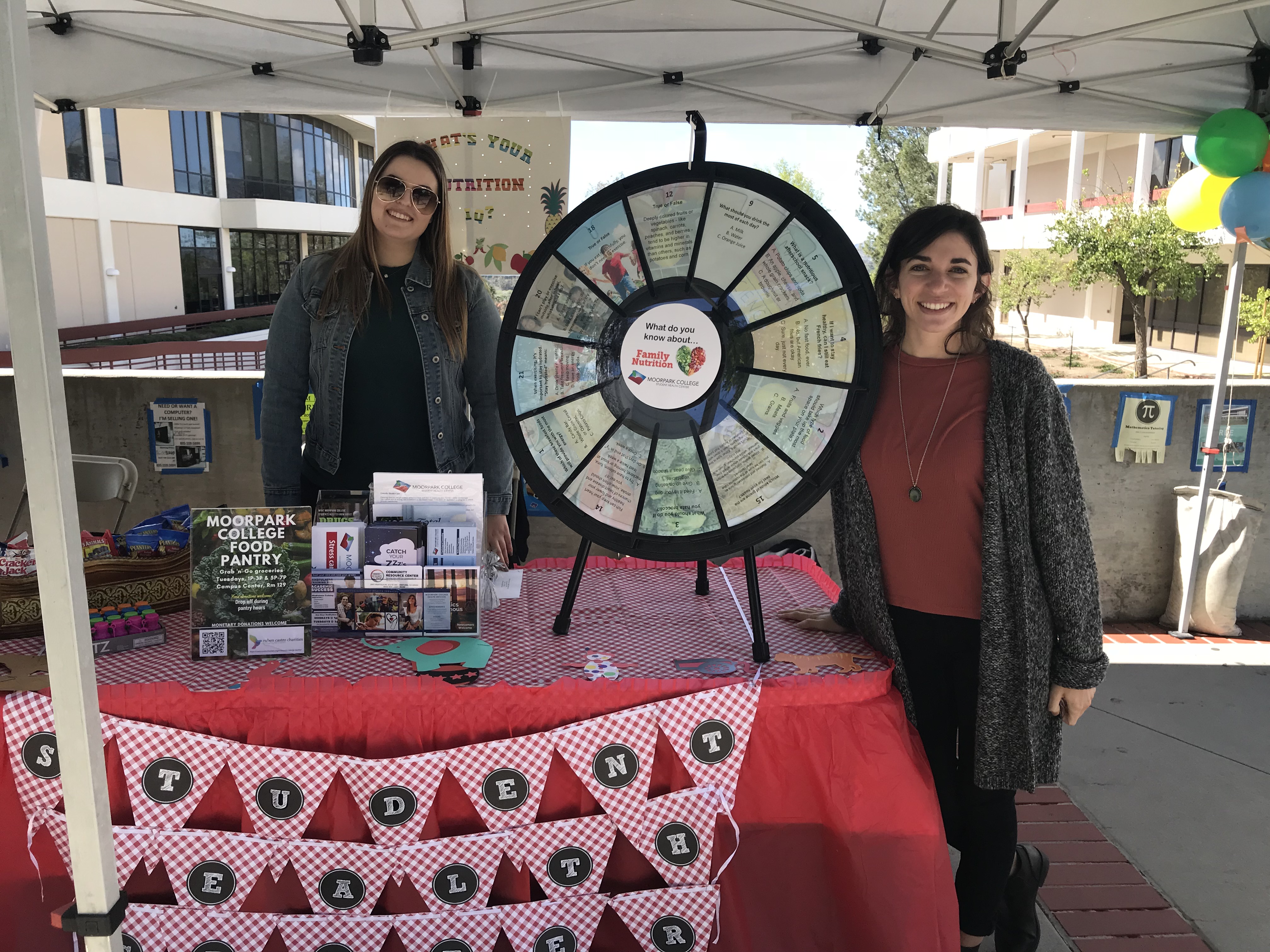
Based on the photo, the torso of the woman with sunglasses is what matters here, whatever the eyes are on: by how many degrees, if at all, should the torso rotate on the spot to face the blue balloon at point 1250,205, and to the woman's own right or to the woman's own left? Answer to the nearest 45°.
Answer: approximately 90° to the woman's own left

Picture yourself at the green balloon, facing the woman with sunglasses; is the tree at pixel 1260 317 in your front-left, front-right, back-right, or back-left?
back-right

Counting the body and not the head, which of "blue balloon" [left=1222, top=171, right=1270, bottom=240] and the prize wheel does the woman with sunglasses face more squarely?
the prize wheel

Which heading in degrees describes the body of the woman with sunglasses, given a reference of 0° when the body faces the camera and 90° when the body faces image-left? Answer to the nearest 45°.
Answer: approximately 0°

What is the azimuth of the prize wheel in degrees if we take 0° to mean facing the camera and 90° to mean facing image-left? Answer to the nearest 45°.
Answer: approximately 0°

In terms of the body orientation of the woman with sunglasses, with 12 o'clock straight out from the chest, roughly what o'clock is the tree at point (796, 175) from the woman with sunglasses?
The tree is roughly at 7 o'clock from the woman with sunglasses.

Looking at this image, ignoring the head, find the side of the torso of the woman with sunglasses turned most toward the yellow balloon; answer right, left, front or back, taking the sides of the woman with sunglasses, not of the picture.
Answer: left

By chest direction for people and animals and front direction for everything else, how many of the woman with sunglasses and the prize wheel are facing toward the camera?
2
